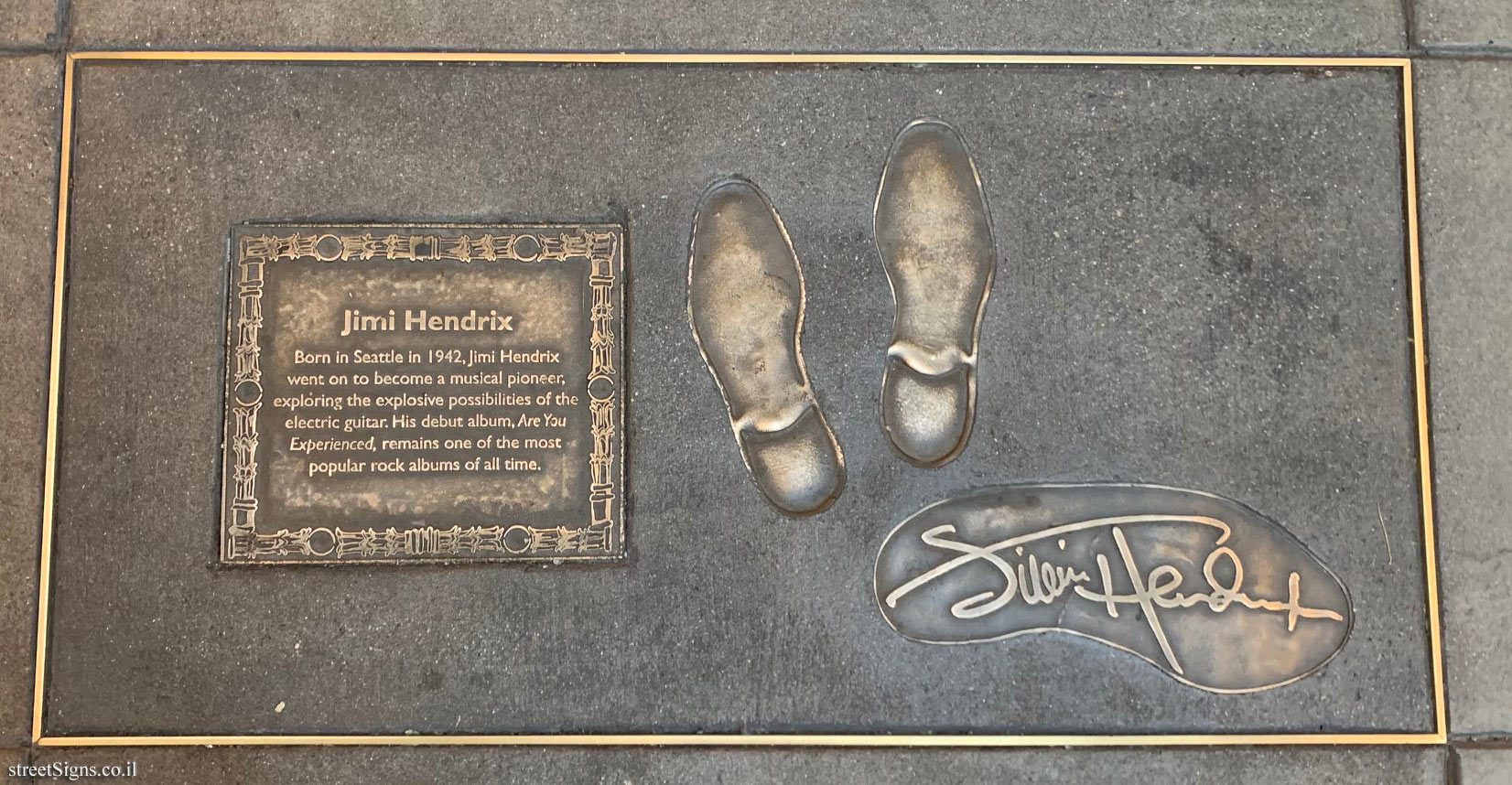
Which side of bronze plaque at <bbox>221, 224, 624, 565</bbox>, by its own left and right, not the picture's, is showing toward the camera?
front

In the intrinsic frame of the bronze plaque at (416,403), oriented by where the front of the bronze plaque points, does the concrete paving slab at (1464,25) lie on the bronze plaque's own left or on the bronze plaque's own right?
on the bronze plaque's own left

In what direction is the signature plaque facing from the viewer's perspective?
toward the camera
